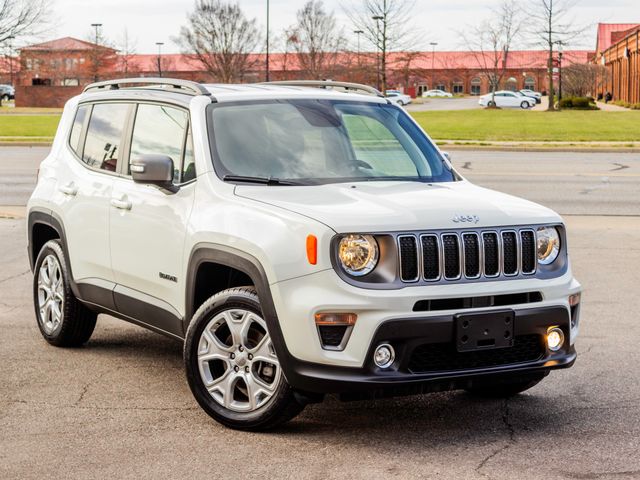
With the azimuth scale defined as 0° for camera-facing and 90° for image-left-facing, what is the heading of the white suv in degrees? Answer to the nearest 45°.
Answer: approximately 315°
